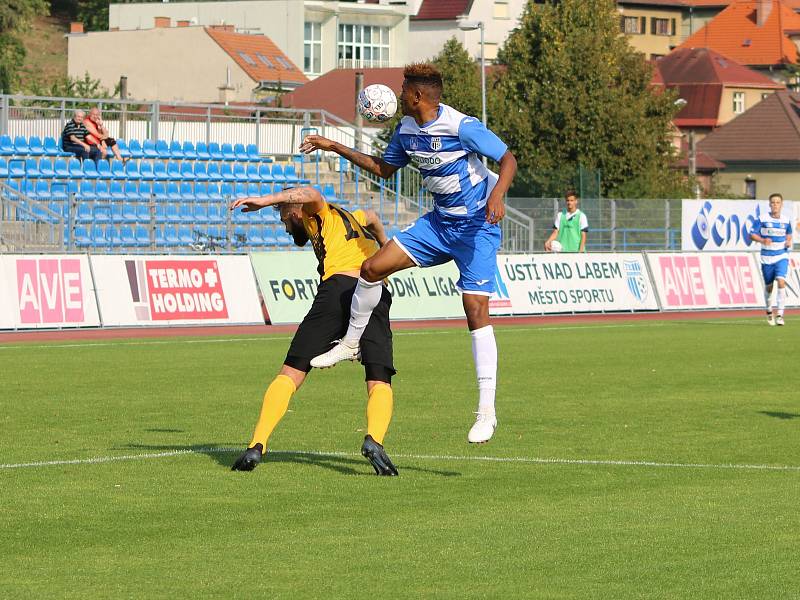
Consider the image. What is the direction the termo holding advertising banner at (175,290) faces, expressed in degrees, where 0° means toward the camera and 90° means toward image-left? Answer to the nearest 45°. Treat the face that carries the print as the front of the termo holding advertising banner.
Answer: approximately 0°

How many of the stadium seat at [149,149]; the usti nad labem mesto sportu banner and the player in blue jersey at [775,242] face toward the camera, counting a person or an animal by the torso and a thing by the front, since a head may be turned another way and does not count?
3

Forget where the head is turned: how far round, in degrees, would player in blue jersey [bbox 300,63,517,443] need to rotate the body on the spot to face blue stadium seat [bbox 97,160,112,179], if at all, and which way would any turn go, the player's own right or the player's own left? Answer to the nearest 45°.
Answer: approximately 135° to the player's own right

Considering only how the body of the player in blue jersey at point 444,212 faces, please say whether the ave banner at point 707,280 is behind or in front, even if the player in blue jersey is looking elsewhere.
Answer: behind

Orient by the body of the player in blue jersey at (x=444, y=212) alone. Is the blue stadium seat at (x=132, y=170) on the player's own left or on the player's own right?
on the player's own right

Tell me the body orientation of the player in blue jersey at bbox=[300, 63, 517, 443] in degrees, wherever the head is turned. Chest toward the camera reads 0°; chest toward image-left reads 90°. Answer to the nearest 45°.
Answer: approximately 45°

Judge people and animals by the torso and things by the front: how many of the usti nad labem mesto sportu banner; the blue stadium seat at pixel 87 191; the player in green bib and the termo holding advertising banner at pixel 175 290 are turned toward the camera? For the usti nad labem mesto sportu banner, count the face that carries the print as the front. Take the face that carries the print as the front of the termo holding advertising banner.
4

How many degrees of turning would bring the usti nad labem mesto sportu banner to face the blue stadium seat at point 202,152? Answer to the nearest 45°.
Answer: approximately 135° to its right

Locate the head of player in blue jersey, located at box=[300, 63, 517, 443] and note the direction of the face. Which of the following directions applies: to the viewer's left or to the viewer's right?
to the viewer's left

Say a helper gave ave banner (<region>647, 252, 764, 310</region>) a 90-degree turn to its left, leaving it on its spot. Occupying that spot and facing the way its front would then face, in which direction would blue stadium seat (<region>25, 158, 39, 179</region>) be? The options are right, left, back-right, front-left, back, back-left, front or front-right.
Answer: back

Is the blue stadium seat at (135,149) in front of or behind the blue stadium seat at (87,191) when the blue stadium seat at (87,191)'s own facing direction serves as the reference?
behind

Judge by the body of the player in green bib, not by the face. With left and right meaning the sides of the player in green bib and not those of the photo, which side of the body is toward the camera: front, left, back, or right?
front

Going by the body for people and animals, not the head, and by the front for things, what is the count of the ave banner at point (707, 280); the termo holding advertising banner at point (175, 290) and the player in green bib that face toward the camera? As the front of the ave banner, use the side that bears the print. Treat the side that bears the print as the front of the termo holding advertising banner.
3

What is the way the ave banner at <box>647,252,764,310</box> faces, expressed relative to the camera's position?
facing the viewer
